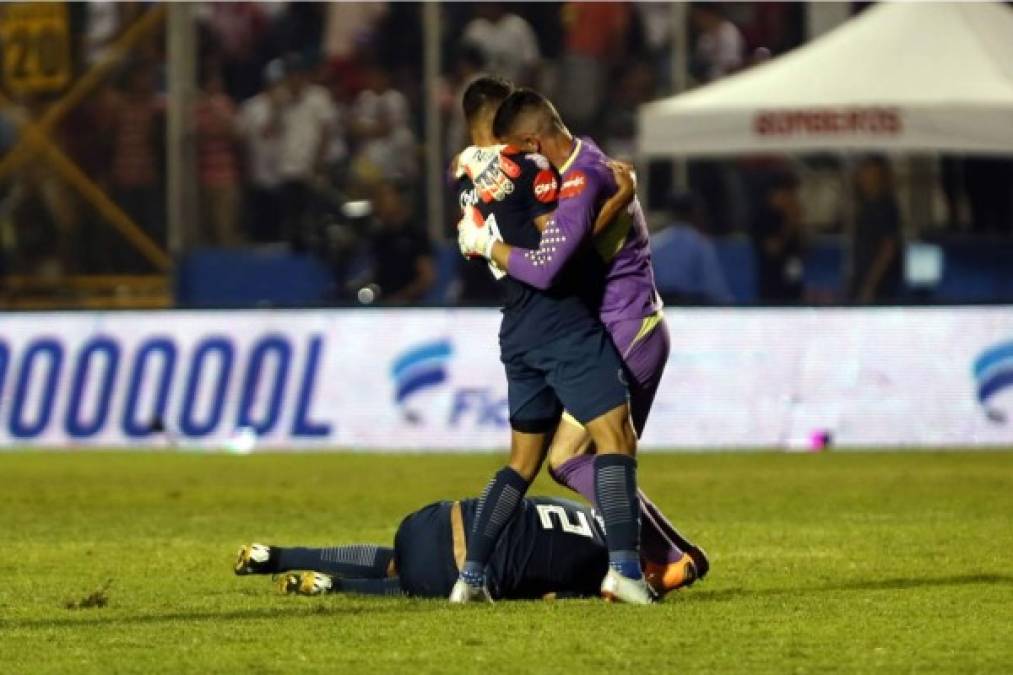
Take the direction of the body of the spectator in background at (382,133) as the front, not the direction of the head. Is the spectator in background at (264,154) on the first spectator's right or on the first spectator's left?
on the first spectator's right

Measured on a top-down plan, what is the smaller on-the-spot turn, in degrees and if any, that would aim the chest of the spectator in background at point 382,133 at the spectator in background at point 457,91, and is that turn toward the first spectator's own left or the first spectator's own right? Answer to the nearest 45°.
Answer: approximately 90° to the first spectator's own left

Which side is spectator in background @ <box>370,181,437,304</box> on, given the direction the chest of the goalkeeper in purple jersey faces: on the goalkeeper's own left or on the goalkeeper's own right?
on the goalkeeper's own right

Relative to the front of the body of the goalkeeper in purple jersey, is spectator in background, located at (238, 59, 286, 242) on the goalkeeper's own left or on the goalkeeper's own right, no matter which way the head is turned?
on the goalkeeper's own right

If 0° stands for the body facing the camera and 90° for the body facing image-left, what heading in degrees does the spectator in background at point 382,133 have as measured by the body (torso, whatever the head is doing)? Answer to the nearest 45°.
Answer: approximately 0°

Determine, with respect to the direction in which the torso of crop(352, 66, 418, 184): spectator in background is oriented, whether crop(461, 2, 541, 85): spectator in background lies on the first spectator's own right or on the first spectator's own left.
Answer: on the first spectator's own left

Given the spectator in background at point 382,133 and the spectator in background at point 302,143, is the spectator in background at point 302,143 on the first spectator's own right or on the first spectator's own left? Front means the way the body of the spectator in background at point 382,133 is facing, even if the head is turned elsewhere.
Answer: on the first spectator's own right
